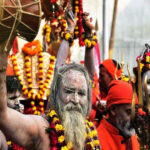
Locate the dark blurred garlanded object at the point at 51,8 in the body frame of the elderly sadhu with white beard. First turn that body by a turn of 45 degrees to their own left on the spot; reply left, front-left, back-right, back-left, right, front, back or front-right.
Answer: back-left

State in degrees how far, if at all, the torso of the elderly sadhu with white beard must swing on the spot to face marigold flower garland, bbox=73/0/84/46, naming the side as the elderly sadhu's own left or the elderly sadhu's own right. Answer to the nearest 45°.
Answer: approximately 180°

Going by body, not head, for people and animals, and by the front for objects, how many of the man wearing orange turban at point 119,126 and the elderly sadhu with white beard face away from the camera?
0

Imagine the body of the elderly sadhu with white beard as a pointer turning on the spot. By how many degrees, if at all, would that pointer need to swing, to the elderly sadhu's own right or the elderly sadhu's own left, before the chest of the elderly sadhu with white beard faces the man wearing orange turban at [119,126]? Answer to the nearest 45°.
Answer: approximately 135° to the elderly sadhu's own left

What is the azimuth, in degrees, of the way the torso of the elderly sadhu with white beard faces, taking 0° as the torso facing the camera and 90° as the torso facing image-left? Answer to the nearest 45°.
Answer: approximately 0°

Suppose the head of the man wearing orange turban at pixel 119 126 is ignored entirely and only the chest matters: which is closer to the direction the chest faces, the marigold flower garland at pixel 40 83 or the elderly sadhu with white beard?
the elderly sadhu with white beard
